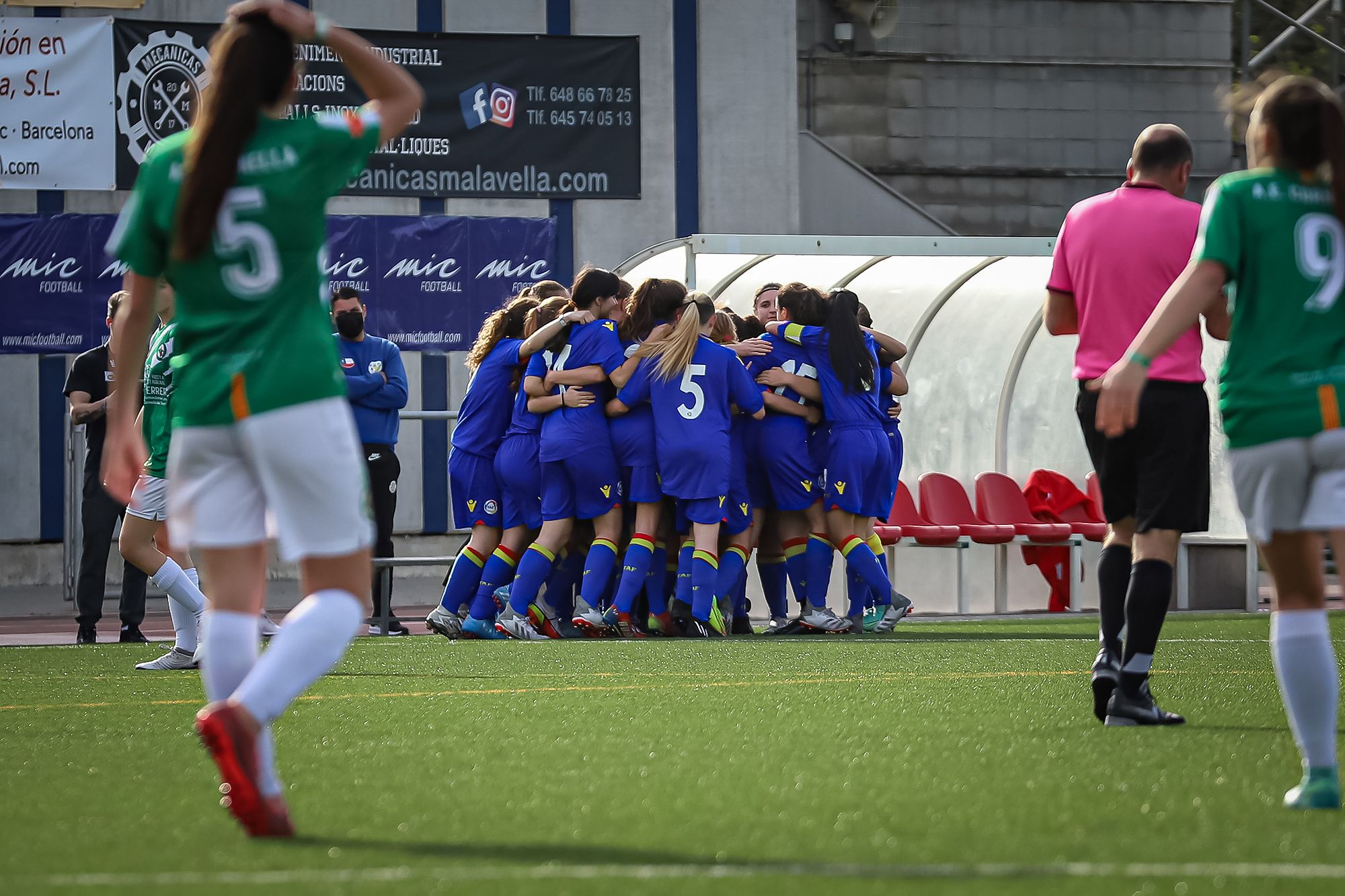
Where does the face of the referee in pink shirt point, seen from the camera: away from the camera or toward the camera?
away from the camera

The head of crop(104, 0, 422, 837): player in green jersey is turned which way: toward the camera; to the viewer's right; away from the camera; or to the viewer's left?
away from the camera

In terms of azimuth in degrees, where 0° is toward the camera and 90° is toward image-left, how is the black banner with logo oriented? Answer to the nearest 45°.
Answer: approximately 0°

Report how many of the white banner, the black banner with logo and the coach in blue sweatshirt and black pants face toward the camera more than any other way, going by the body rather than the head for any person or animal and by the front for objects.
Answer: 3

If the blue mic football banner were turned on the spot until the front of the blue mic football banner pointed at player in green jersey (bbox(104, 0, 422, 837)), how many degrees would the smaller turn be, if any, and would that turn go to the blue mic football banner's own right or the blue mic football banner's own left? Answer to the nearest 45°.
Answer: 0° — it already faces them

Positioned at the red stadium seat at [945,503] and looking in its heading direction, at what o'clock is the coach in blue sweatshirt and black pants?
The coach in blue sweatshirt and black pants is roughly at 3 o'clock from the red stadium seat.

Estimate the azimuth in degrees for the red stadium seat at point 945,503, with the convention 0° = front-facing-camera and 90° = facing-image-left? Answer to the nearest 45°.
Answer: approximately 315°

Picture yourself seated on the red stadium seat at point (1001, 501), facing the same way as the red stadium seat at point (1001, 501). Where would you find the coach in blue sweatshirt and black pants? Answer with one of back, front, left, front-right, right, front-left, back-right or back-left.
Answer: right

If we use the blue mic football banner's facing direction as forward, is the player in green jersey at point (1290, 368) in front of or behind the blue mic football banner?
in front

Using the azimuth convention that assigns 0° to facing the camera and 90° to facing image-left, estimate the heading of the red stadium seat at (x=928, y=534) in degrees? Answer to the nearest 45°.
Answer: approximately 315°

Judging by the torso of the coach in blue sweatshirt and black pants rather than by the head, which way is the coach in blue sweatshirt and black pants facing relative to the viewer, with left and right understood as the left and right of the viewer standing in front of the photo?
facing the viewer

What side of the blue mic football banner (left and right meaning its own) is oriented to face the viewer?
front

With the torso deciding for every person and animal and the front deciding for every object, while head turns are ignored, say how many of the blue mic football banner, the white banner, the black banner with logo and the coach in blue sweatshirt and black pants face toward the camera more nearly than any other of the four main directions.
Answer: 4
